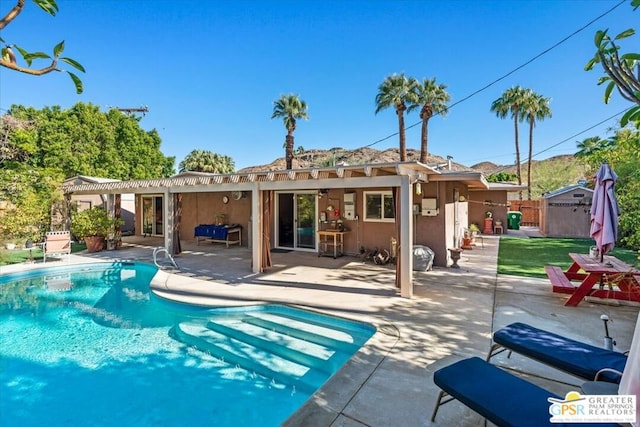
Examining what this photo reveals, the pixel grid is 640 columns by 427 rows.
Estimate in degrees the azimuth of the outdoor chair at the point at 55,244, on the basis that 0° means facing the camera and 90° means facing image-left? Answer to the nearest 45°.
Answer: approximately 0°

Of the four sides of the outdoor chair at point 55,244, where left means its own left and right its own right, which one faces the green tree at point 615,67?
front

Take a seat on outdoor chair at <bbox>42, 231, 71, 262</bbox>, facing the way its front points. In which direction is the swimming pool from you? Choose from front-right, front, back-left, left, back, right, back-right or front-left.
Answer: front

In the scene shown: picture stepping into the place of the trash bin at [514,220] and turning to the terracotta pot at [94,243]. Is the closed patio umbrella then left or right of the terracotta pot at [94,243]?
left

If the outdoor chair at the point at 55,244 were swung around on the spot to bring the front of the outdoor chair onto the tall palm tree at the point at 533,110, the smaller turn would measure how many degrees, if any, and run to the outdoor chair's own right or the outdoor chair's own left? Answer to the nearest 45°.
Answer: approximately 90° to the outdoor chair's own left
